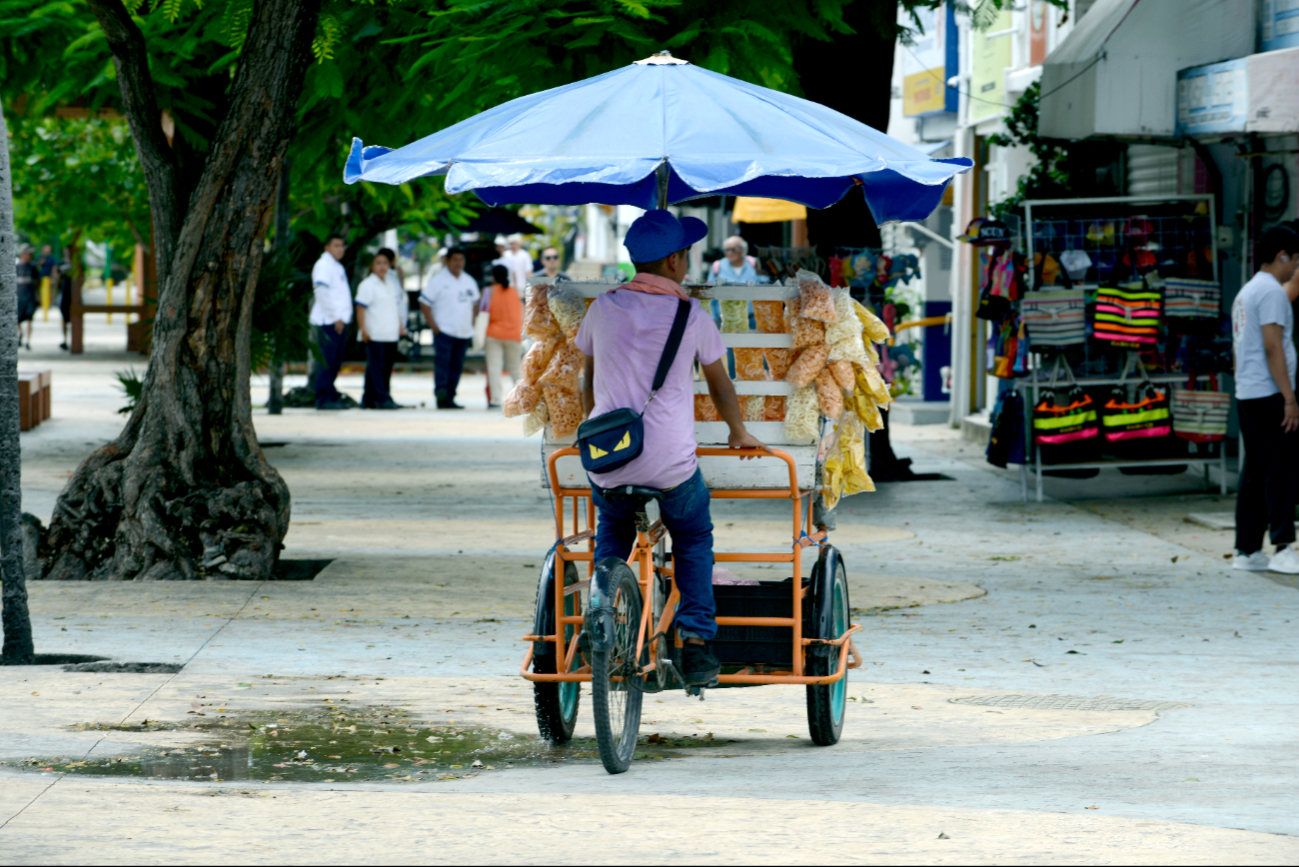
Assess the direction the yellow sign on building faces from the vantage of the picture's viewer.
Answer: facing the viewer and to the left of the viewer

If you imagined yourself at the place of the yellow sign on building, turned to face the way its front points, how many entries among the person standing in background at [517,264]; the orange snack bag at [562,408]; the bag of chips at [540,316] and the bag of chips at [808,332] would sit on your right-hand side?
1

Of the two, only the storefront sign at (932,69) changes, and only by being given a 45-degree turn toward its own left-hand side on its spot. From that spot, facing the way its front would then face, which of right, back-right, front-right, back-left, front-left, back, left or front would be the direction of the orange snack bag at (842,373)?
front

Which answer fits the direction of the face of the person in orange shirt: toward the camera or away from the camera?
away from the camera

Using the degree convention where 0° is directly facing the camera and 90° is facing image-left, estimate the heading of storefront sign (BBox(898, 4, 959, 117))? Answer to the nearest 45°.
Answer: approximately 45°

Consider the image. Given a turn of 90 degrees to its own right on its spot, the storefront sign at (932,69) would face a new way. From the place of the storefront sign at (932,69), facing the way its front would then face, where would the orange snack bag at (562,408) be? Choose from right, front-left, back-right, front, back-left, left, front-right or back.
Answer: back-left

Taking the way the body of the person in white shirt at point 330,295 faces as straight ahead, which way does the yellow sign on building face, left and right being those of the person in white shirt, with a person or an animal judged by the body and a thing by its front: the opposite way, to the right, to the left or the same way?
to the right

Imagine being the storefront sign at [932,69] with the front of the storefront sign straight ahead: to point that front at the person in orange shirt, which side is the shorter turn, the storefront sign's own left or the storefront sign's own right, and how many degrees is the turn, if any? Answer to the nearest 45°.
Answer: approximately 45° to the storefront sign's own right

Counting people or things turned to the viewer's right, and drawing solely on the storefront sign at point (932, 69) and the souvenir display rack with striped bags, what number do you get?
0

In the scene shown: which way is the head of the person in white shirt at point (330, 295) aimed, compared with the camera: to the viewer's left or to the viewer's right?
to the viewer's right

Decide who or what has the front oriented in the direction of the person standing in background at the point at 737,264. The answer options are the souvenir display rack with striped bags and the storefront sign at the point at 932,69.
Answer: the storefront sign

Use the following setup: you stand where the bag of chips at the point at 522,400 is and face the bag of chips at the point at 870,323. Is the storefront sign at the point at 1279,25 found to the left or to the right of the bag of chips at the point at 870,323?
left

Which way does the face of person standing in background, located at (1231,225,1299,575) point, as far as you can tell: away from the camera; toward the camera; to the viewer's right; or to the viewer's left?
to the viewer's right

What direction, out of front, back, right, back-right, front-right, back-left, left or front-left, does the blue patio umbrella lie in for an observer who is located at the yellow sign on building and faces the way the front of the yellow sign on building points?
front-left

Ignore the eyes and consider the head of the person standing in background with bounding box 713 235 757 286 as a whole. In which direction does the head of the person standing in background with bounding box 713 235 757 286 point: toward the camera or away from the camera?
toward the camera
